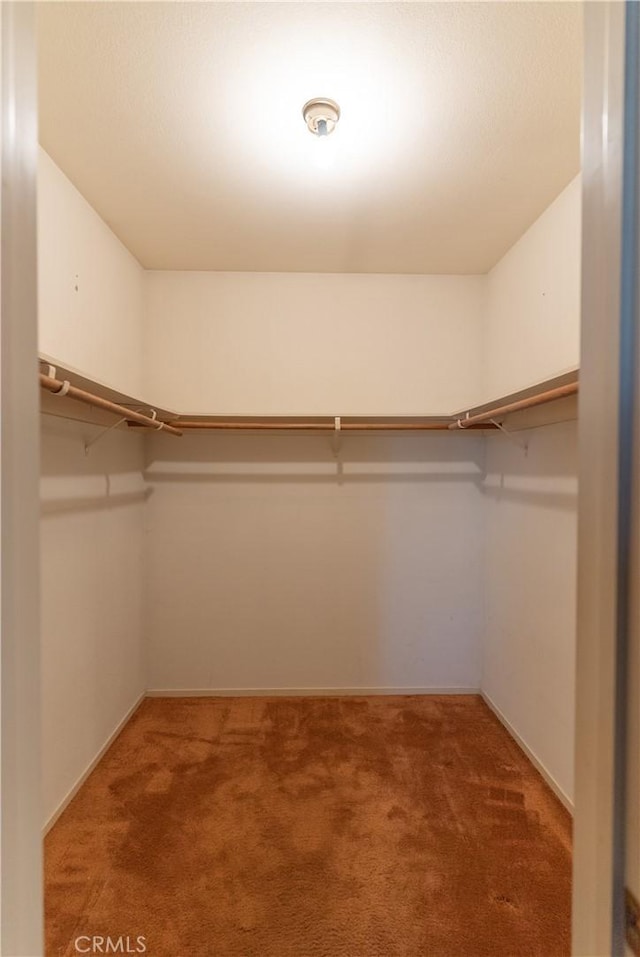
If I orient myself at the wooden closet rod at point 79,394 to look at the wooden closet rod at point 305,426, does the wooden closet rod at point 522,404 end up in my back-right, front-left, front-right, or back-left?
front-right

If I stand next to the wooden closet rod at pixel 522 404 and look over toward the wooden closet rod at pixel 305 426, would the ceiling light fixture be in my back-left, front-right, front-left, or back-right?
front-left

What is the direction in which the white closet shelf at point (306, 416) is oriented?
toward the camera
